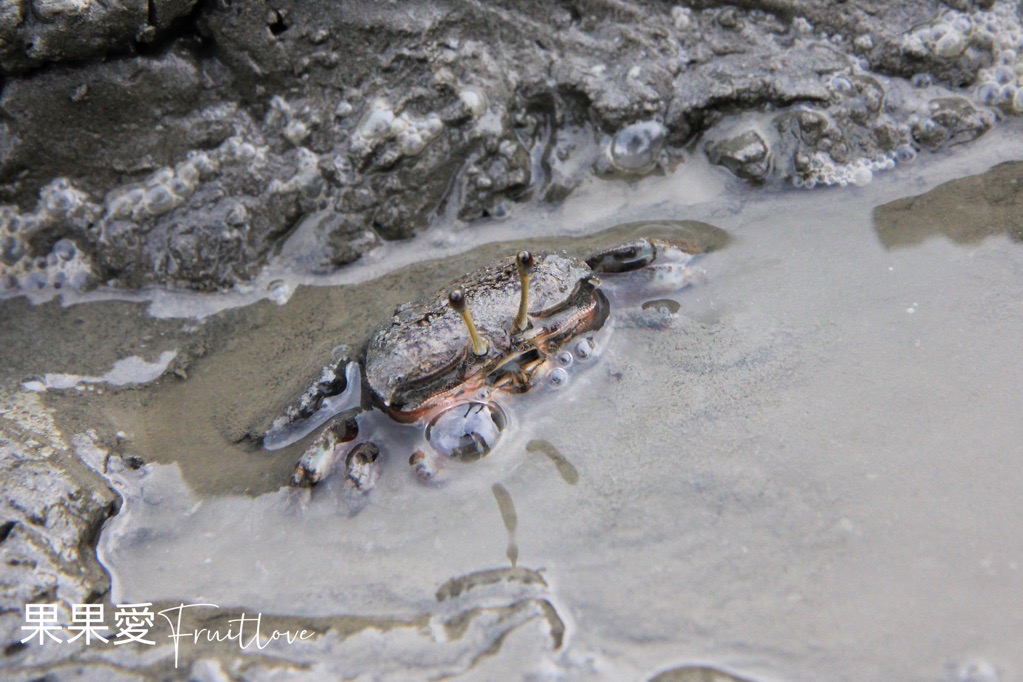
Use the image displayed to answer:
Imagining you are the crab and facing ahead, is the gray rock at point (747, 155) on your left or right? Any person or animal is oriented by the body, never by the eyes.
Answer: on your left

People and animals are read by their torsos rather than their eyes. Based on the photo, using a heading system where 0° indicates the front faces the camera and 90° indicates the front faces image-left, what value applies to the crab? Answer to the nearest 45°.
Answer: approximately 315°

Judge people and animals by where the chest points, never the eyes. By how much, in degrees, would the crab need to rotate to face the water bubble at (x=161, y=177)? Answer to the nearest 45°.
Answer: approximately 180°

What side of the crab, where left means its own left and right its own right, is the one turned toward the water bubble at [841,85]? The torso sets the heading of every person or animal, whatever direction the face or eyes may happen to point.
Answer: left

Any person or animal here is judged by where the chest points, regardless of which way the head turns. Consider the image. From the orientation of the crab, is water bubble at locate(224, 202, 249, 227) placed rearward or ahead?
rearward

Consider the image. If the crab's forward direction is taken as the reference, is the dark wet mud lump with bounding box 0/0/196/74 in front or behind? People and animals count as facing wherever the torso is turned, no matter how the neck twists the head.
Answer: behind

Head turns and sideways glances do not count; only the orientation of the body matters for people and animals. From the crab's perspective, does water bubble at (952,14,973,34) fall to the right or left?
on its left

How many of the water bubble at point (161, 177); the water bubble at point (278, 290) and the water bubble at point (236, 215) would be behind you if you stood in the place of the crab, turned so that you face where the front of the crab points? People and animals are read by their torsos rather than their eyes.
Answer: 3

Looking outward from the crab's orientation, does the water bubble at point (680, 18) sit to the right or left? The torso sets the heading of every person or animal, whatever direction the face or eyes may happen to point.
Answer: on its left

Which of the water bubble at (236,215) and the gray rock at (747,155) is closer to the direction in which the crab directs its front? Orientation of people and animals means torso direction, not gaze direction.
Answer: the gray rock

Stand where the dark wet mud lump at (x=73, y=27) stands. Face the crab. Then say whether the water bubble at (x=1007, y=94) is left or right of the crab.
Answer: left
